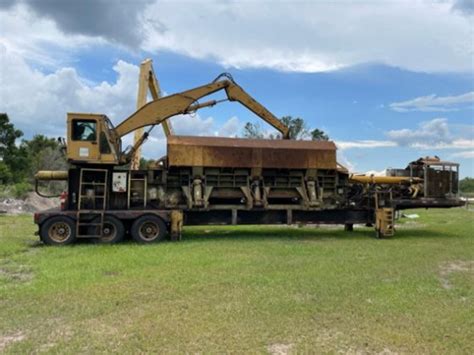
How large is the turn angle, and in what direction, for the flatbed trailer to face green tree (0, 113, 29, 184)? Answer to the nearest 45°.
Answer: approximately 135° to its left

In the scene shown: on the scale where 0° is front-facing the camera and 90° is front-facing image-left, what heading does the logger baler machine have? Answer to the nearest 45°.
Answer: approximately 270°

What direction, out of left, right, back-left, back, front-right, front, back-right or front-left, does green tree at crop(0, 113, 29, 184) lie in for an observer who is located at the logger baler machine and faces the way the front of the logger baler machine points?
back-left

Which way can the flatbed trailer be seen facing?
to the viewer's right
